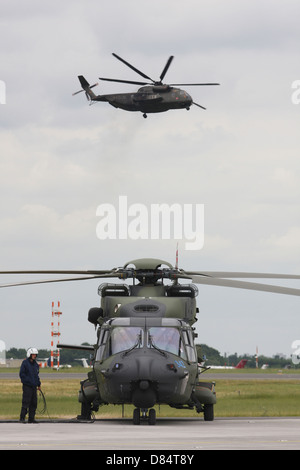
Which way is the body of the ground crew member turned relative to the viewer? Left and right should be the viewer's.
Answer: facing the viewer and to the right of the viewer

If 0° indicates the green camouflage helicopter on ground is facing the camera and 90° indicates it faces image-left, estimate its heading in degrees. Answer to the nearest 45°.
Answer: approximately 0°

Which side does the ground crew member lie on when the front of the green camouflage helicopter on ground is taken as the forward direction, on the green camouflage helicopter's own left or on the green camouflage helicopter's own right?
on the green camouflage helicopter's own right

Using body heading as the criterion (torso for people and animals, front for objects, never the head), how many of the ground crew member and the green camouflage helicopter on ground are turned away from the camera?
0
